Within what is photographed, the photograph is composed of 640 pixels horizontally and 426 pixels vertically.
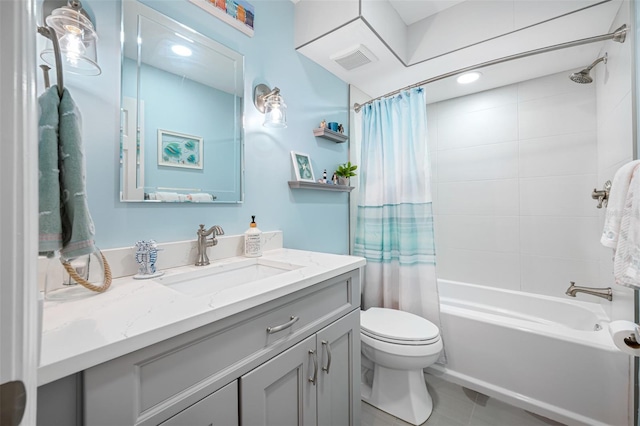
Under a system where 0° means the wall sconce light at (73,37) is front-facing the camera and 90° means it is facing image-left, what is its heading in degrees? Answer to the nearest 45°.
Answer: approximately 315°

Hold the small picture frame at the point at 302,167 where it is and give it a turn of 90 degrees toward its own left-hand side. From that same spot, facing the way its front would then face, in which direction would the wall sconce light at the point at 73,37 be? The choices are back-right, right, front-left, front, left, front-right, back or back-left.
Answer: back

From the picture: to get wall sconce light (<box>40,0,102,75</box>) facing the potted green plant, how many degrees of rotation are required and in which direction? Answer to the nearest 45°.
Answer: approximately 45° to its left

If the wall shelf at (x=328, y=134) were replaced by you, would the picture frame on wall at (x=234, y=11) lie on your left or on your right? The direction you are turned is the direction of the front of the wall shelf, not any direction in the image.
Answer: on your right

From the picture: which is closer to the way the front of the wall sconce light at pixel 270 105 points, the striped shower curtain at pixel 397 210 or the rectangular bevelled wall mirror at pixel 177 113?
the striped shower curtain

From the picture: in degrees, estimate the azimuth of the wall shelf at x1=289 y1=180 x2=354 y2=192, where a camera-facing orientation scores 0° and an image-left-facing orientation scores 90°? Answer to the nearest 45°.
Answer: approximately 315°

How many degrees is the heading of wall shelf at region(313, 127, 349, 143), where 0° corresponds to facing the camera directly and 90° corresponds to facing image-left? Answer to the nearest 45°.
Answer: approximately 315°

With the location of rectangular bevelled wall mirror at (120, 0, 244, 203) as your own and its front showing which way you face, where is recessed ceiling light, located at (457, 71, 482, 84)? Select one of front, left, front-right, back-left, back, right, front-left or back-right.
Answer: front-left
